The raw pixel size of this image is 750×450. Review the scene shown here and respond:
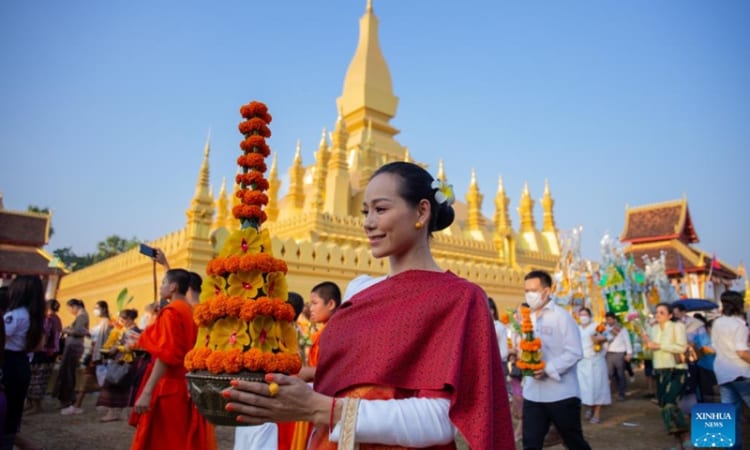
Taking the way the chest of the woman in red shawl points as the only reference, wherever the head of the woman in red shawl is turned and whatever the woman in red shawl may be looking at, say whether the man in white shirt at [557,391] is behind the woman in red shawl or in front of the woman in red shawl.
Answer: behind

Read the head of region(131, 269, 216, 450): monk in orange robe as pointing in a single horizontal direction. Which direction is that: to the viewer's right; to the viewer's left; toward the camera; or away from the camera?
to the viewer's left

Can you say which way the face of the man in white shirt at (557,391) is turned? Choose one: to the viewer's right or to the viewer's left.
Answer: to the viewer's left

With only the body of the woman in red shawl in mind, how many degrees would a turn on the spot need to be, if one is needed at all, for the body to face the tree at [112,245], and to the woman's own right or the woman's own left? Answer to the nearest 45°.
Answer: approximately 90° to the woman's own right

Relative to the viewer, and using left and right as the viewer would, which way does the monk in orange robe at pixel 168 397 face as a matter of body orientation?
facing to the left of the viewer

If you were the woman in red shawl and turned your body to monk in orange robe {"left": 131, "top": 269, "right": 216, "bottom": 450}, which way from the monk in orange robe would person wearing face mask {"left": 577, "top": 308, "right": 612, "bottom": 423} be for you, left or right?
right
